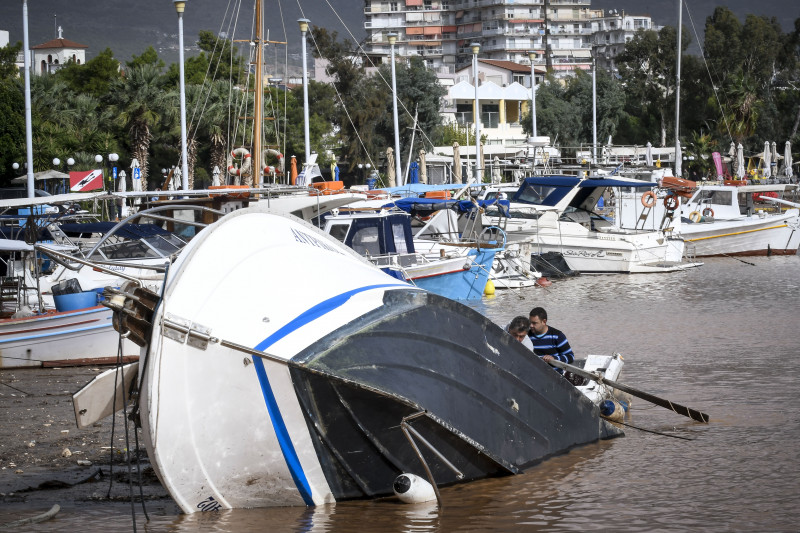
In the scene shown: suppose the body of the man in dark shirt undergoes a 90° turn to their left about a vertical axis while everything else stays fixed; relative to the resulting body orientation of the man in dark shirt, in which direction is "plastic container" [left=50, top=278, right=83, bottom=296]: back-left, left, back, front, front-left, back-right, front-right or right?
back

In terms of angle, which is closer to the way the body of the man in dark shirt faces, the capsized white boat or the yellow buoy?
the capsized white boat

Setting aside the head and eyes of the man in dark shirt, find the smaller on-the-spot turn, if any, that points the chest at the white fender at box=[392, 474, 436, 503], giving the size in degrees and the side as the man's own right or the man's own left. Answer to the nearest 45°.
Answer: approximately 45° to the man's own left

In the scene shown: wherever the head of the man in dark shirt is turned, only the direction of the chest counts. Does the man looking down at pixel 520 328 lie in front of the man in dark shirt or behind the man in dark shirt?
in front

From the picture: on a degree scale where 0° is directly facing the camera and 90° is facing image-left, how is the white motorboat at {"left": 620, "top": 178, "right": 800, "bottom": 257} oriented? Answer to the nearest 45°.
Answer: approximately 270°

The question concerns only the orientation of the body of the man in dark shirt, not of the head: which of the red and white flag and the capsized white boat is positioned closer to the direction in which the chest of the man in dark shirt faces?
the capsized white boat

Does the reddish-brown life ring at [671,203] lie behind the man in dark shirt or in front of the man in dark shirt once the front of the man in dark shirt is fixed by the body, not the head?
behind

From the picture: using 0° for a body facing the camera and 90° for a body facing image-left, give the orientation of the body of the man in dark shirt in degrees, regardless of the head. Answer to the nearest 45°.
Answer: approximately 45°

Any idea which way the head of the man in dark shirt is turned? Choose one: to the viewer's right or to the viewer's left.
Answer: to the viewer's left

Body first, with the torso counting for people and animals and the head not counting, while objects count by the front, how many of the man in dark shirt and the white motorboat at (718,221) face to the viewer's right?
1
